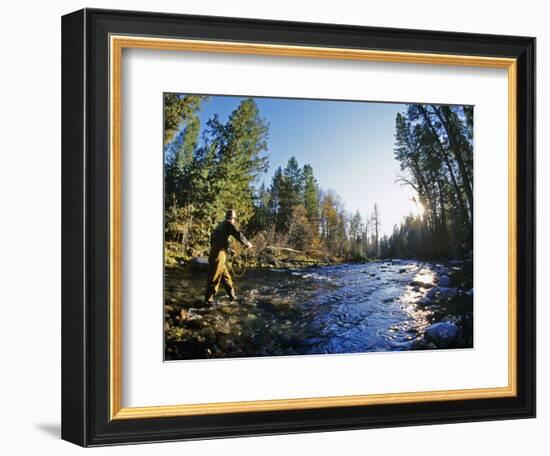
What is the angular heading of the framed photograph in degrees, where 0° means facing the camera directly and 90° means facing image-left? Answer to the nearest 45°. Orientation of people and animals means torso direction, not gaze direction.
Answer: approximately 315°
